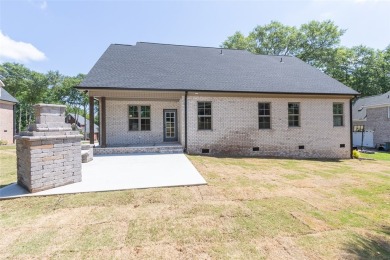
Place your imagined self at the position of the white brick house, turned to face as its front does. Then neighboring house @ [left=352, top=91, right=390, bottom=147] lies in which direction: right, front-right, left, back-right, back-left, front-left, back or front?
front-right

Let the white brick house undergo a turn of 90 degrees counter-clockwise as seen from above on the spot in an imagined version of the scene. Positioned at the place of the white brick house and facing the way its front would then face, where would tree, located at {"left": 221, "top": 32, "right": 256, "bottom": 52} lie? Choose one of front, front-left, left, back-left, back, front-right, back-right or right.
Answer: right

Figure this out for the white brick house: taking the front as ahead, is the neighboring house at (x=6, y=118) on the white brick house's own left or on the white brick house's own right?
on the white brick house's own left

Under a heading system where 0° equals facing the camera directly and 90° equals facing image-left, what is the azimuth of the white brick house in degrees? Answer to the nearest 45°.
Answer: approximately 180°

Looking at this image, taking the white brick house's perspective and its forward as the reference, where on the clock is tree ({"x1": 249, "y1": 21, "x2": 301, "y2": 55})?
The tree is roughly at 1 o'clock from the white brick house.

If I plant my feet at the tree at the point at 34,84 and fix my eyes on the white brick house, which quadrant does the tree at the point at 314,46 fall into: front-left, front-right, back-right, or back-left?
front-left

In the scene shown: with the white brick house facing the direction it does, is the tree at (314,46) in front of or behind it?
in front
